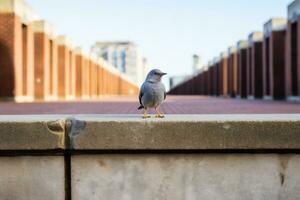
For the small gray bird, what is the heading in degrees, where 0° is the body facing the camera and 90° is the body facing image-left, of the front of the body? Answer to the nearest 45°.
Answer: approximately 315°
